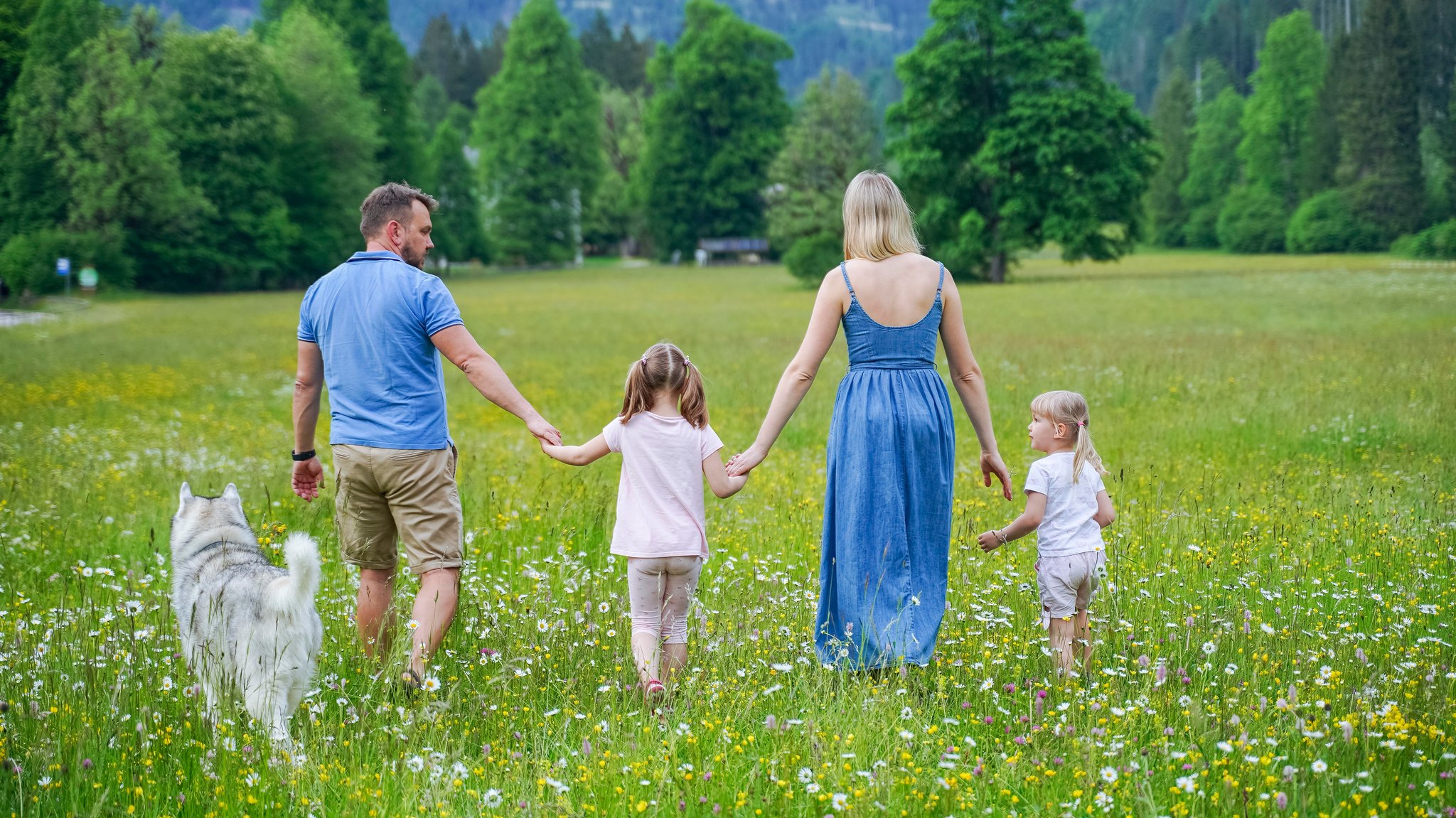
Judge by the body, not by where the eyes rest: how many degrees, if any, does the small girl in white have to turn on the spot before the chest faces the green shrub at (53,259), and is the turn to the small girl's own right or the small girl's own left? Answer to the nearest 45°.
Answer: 0° — they already face it

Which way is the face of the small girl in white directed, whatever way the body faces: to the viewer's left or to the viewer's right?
to the viewer's left

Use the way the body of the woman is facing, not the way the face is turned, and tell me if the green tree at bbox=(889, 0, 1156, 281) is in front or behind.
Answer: in front

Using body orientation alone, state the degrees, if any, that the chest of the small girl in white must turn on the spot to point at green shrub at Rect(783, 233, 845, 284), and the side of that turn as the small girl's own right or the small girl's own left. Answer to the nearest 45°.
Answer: approximately 45° to the small girl's own right

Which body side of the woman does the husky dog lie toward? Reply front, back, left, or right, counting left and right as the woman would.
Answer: left

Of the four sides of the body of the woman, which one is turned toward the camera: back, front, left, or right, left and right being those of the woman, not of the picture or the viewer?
back

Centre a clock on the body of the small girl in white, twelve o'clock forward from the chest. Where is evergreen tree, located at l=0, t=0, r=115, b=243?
The evergreen tree is roughly at 12 o'clock from the small girl in white.

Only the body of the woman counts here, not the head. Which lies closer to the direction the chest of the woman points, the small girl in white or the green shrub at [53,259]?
the green shrub

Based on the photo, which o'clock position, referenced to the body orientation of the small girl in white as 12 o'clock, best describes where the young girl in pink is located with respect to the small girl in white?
The young girl in pink is roughly at 10 o'clock from the small girl in white.

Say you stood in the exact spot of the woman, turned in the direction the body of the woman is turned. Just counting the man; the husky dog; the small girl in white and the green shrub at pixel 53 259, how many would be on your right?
1

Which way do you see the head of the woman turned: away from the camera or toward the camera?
away from the camera

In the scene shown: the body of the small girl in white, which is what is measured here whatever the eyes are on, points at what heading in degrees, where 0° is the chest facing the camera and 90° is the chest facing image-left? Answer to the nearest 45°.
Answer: approximately 135°

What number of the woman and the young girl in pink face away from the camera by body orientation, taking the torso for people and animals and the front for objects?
2

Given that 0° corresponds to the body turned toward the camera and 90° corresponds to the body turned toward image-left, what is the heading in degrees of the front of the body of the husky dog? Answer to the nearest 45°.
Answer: approximately 135°
